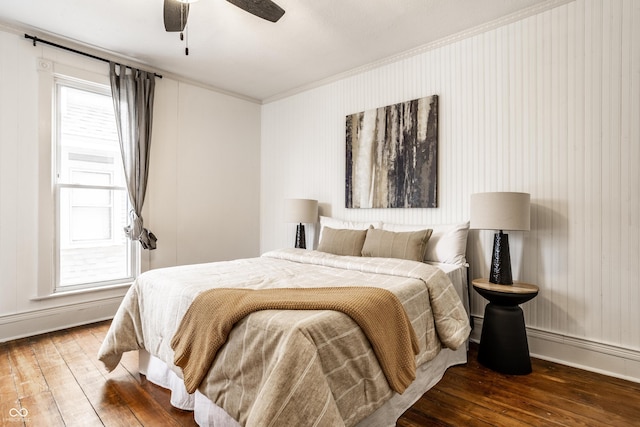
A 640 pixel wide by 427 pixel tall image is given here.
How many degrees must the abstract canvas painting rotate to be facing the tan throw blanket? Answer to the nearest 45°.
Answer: approximately 45° to its left

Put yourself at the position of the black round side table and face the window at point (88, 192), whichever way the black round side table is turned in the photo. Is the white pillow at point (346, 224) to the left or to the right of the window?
right

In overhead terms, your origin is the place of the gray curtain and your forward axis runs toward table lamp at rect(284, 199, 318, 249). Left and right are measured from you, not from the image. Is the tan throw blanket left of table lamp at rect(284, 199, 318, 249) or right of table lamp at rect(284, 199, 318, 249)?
right

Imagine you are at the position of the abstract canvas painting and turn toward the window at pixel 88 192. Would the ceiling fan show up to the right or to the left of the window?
left

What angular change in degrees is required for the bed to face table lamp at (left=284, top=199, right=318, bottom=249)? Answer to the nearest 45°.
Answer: approximately 135° to its right

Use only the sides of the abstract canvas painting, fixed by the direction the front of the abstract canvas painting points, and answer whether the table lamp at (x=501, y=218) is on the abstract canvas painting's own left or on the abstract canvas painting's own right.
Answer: on the abstract canvas painting's own left

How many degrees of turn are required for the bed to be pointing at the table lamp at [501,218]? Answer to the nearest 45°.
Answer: approximately 135° to its left

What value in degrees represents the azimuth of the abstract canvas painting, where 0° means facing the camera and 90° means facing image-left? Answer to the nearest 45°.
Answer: approximately 45°

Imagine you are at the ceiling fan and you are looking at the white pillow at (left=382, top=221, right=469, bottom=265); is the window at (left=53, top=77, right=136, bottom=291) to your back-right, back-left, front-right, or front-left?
back-left

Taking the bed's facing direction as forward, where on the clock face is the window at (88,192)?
The window is roughly at 3 o'clock from the bed.

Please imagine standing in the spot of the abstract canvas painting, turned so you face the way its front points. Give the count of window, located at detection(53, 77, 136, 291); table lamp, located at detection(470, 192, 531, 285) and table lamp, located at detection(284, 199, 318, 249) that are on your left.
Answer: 1

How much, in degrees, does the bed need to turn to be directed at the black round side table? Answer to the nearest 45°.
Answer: approximately 135° to its left

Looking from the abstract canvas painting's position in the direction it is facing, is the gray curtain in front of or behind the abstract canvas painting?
in front
